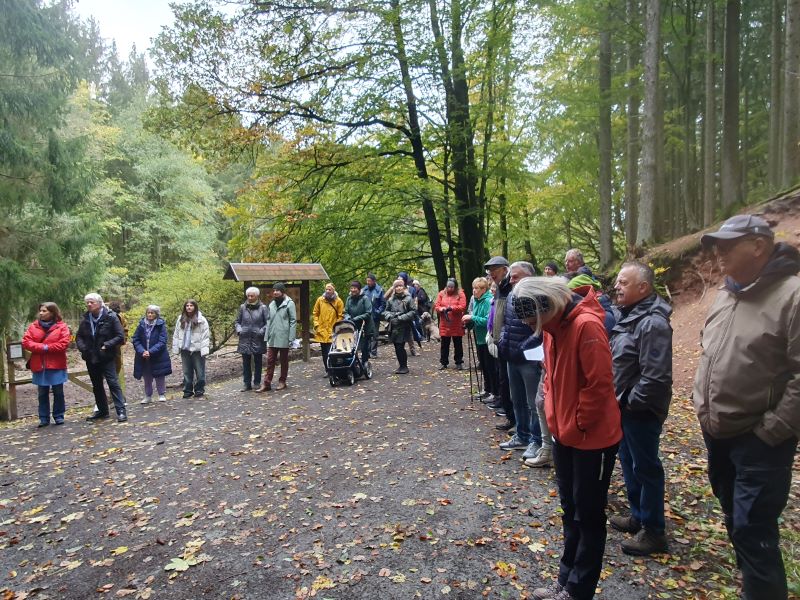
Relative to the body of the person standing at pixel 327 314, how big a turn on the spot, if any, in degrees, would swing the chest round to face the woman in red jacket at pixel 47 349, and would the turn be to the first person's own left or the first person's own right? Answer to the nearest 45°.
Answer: approximately 45° to the first person's own right

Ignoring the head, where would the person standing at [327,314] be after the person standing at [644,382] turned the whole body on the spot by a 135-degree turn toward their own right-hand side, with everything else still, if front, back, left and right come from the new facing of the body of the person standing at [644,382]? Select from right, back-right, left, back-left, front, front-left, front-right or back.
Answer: left

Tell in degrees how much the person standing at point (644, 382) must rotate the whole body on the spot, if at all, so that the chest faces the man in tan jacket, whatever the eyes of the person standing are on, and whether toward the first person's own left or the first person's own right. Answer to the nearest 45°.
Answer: approximately 135° to the first person's own left

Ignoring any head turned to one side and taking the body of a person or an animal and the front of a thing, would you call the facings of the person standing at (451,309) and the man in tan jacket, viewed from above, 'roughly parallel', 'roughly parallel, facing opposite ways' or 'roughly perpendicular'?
roughly perpendicular

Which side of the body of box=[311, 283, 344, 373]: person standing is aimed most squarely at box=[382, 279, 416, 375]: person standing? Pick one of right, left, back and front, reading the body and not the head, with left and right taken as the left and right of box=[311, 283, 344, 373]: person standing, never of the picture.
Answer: left

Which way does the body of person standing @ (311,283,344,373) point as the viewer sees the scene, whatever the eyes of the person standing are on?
toward the camera

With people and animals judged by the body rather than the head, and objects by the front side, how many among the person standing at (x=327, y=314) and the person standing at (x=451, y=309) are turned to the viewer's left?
0

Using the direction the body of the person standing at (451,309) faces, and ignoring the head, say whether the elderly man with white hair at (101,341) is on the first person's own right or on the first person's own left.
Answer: on the first person's own right

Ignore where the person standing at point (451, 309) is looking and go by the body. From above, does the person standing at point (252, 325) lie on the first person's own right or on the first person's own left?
on the first person's own right

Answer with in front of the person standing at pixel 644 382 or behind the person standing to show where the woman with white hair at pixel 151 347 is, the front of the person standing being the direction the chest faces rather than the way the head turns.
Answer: in front

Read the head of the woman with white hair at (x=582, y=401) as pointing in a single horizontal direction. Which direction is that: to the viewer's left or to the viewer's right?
to the viewer's left

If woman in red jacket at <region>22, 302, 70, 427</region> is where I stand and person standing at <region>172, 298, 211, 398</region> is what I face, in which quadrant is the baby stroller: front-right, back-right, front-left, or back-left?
front-right

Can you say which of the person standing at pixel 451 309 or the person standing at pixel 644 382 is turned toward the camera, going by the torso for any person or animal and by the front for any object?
the person standing at pixel 451 309

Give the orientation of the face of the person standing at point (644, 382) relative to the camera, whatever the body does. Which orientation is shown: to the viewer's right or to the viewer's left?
to the viewer's left

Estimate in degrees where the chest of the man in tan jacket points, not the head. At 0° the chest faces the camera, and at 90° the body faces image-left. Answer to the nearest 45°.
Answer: approximately 45°

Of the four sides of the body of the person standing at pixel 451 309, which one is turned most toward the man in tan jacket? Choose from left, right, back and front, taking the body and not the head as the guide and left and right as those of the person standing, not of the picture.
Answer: front

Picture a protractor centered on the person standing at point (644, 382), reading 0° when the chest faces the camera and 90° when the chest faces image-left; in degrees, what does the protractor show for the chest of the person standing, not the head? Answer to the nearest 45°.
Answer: approximately 90°
